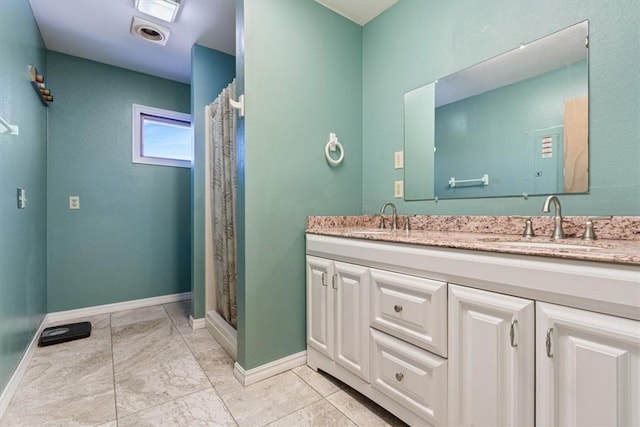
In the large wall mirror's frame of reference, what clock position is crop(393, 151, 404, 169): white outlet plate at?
The white outlet plate is roughly at 2 o'clock from the large wall mirror.

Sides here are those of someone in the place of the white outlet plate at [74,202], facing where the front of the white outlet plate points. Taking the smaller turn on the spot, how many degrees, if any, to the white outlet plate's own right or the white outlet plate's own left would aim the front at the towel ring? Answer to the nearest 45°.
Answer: approximately 45° to the white outlet plate's own left

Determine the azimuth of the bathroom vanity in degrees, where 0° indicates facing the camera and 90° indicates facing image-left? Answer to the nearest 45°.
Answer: approximately 45°

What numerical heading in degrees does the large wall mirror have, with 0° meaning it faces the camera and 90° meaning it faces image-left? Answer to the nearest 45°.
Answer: approximately 45°

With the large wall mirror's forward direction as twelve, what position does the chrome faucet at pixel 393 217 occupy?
The chrome faucet is roughly at 2 o'clock from the large wall mirror.

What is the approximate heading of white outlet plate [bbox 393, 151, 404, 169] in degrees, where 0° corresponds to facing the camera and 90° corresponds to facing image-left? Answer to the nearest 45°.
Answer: approximately 45°

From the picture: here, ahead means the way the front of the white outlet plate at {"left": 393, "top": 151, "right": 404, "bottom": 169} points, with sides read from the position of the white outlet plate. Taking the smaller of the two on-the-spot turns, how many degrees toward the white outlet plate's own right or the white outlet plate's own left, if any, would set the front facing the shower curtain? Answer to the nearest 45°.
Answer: approximately 45° to the white outlet plate's own right

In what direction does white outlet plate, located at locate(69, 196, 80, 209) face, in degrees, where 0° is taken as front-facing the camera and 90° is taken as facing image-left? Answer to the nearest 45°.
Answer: approximately 0°

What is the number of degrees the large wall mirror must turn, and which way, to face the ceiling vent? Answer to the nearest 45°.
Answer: approximately 45° to its right

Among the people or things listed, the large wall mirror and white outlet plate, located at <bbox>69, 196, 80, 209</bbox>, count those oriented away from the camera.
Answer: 0

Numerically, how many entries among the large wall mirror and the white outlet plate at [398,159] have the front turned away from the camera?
0

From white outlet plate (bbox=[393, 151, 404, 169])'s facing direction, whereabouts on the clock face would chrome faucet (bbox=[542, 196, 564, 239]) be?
The chrome faucet is roughly at 9 o'clock from the white outlet plate.

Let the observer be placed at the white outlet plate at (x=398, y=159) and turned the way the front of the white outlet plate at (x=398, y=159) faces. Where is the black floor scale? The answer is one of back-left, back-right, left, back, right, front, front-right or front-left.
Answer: front-right
